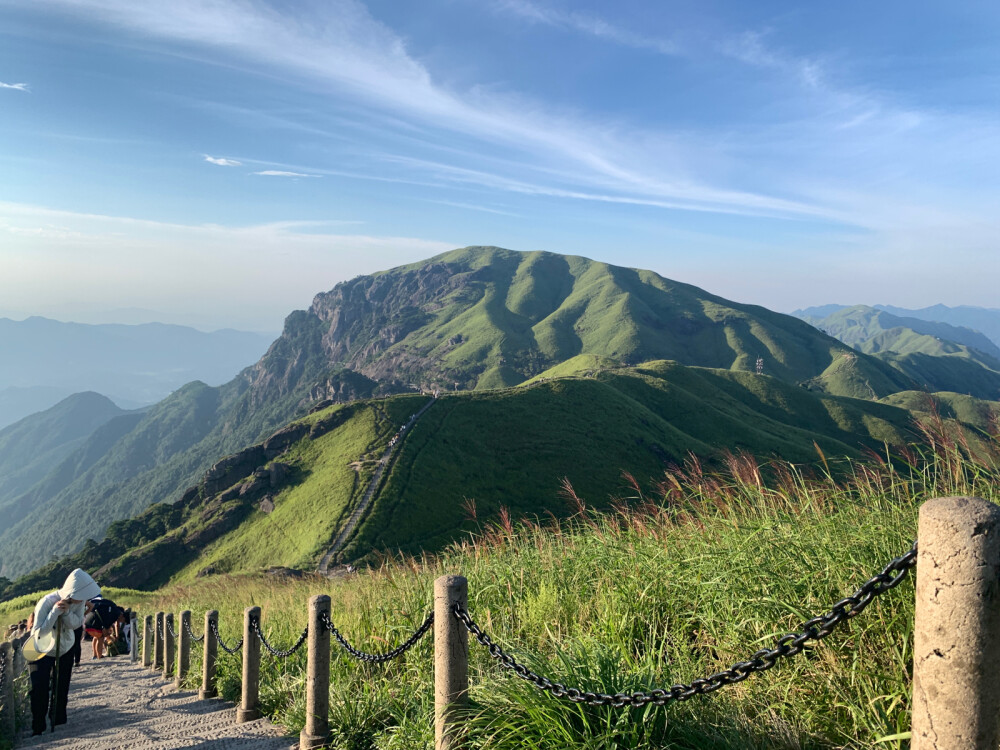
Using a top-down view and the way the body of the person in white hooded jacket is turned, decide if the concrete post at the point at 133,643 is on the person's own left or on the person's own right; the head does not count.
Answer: on the person's own left

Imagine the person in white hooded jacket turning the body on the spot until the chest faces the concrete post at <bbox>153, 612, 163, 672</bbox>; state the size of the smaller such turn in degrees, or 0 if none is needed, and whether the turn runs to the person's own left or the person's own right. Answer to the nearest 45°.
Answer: approximately 135° to the person's own left

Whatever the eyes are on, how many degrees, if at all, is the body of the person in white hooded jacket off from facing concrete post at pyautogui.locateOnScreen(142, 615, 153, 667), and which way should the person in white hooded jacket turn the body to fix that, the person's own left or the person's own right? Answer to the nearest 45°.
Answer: approximately 135° to the person's own left

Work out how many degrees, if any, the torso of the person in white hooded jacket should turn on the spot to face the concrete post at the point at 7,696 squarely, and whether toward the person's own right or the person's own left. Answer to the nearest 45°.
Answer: approximately 90° to the person's own right

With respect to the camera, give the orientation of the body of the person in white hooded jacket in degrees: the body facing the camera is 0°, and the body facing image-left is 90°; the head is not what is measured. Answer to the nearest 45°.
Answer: approximately 315°

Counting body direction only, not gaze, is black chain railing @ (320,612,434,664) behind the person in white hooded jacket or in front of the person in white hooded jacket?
in front

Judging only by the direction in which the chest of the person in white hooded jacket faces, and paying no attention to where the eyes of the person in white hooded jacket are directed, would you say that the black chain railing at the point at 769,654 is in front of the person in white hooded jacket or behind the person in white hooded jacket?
in front

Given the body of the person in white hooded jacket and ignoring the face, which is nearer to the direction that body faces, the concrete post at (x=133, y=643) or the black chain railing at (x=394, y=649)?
the black chain railing
